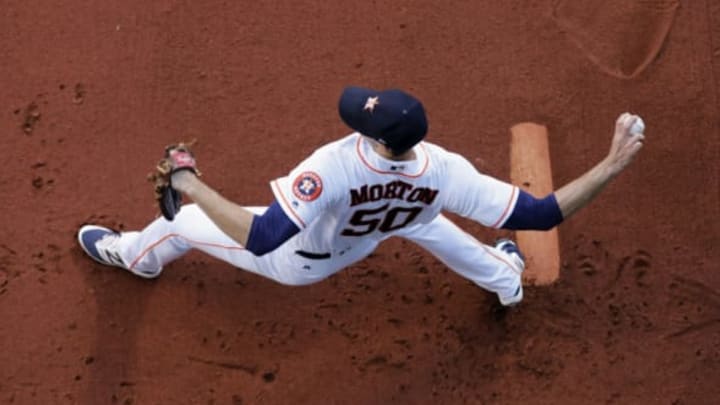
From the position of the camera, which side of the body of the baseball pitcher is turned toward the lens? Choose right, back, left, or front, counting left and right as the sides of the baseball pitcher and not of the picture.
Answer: back
